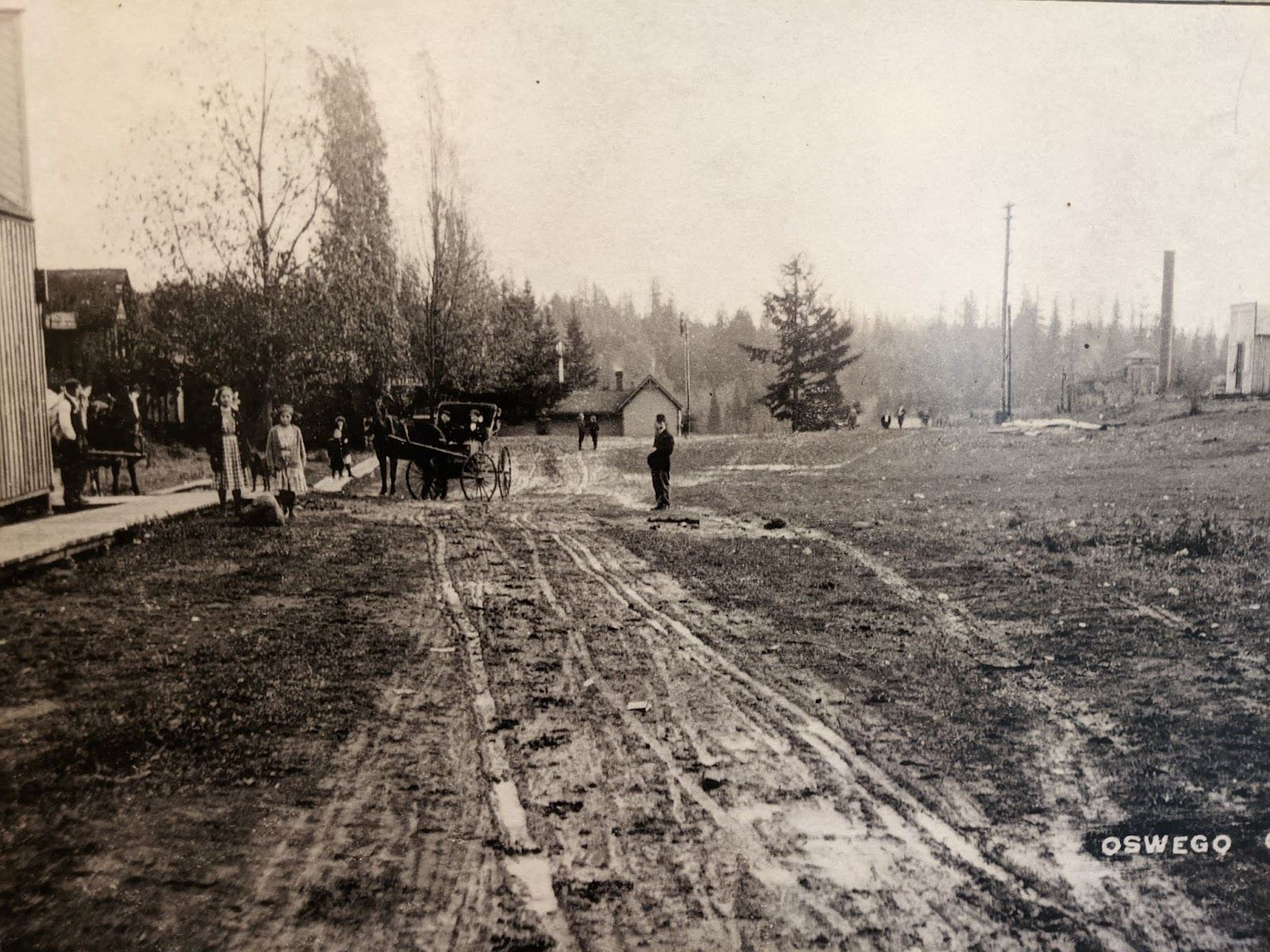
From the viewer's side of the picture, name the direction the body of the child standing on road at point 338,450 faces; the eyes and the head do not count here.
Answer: toward the camera

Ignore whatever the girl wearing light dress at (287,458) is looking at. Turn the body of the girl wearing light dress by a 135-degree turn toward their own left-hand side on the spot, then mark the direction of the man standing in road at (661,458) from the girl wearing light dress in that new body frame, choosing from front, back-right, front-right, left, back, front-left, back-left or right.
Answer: front-right

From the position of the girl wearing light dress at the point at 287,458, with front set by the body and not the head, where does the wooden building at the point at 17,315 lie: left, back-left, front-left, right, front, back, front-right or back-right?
right

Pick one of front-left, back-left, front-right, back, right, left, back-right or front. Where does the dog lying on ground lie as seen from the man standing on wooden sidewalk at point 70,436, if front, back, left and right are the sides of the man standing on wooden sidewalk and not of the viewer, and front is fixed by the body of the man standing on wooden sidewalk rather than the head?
front-left

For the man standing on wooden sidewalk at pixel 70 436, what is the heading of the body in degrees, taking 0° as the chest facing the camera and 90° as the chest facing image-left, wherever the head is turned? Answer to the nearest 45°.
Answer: approximately 315°

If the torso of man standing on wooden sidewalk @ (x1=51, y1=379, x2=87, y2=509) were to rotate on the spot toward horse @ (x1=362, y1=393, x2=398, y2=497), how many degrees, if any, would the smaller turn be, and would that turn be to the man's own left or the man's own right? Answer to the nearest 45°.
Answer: approximately 45° to the man's own left

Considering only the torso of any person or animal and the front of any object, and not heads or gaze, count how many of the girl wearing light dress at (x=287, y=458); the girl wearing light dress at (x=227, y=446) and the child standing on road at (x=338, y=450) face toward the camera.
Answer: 3

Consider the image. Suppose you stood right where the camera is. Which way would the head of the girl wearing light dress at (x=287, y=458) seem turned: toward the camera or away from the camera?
toward the camera

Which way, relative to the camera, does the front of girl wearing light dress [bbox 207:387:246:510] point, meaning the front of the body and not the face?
toward the camera
